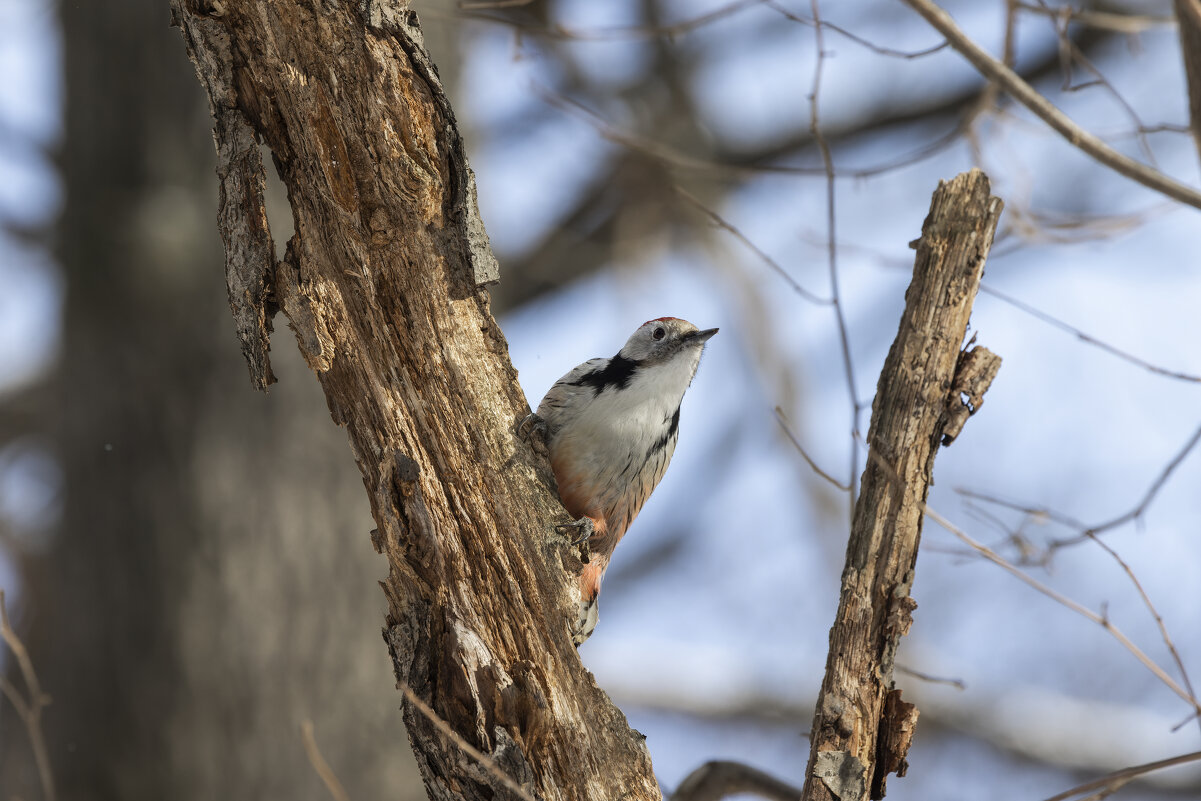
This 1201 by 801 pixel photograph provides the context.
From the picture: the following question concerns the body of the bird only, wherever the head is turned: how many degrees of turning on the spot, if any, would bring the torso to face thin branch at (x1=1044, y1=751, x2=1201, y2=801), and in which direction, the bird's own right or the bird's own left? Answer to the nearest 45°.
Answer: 0° — it already faces it

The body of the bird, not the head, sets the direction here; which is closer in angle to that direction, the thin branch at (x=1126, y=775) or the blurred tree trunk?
the thin branch

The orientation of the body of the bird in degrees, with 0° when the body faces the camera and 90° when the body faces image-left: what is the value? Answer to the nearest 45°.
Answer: approximately 315°

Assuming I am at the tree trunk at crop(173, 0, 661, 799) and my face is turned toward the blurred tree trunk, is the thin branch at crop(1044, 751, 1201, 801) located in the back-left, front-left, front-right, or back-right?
back-right

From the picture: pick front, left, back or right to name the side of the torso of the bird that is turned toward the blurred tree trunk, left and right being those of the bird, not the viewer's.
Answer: back
